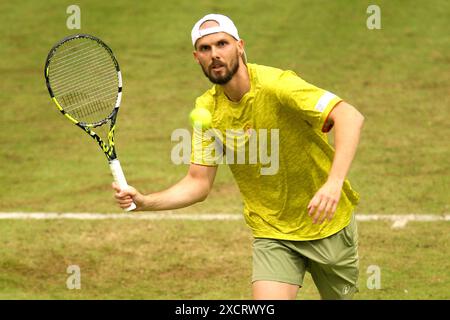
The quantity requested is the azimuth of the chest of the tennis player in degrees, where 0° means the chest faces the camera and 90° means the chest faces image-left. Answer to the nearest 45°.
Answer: approximately 45°
